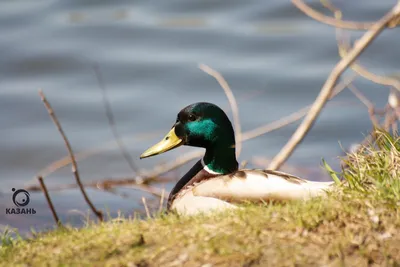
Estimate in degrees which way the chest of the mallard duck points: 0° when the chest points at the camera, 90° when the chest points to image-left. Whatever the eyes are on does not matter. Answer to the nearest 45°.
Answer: approximately 90°

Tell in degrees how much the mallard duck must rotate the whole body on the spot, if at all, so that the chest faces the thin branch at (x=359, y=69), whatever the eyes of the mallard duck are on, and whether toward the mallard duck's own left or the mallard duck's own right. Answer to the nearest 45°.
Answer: approximately 135° to the mallard duck's own right

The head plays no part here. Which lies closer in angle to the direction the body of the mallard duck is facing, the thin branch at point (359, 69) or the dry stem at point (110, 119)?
the dry stem
